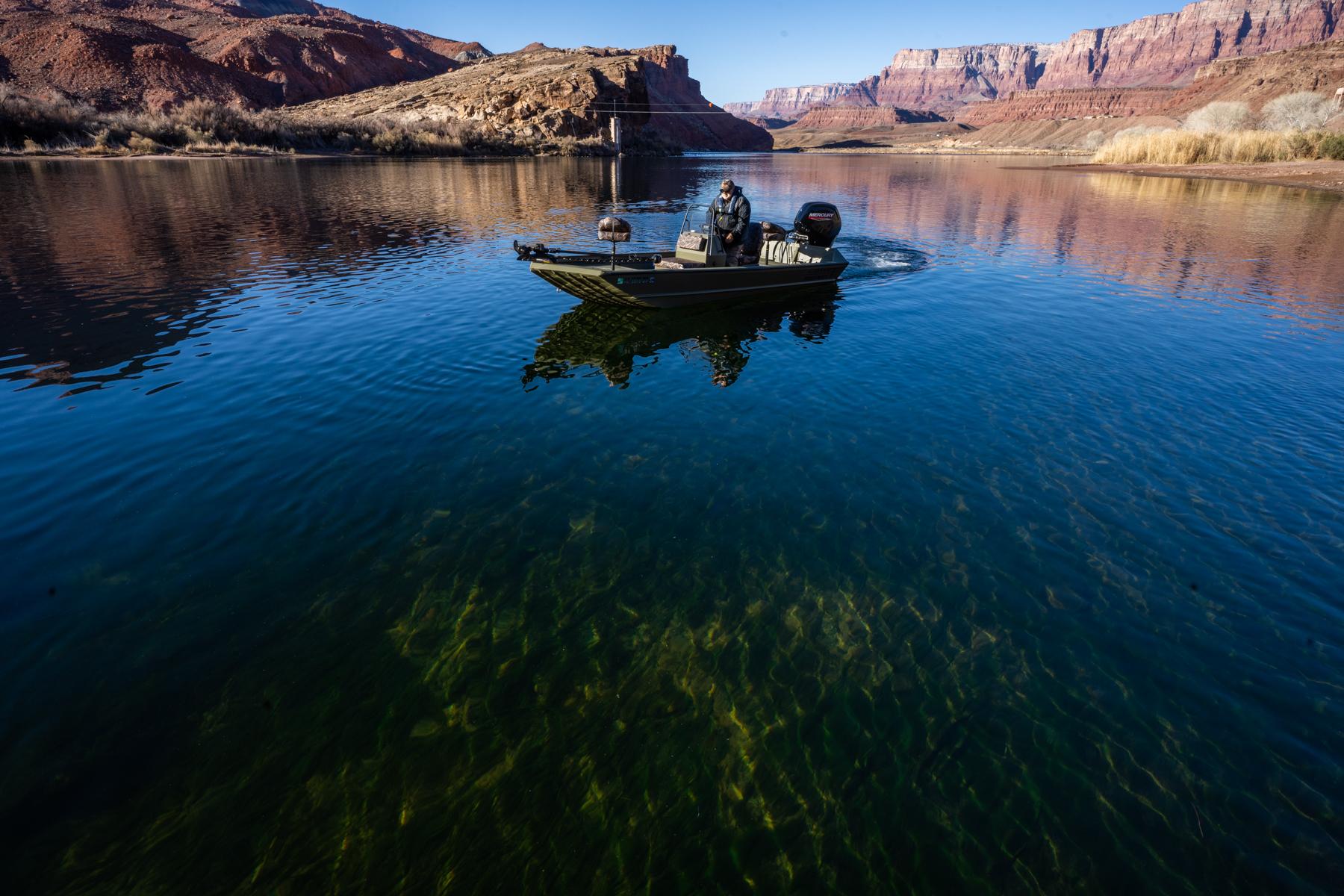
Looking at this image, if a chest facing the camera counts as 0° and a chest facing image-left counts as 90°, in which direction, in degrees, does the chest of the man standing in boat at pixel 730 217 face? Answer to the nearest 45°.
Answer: approximately 45°

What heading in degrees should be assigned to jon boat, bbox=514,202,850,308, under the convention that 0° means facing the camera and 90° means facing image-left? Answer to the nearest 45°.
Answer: approximately 45°
